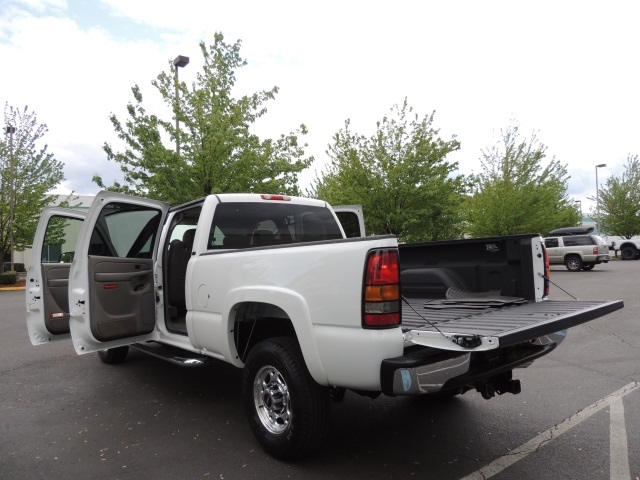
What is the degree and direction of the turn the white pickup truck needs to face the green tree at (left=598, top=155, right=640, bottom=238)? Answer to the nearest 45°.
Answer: approximately 90° to its right

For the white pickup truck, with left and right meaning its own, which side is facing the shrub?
front

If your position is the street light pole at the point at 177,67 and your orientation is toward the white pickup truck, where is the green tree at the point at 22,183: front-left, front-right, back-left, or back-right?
back-right

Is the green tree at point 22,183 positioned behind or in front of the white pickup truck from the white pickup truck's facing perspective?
in front

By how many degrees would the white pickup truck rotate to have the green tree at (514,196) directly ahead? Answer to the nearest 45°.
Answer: approximately 90° to its right

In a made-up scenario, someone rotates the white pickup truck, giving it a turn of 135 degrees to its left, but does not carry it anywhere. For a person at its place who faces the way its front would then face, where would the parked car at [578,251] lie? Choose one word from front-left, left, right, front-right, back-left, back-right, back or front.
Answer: back-left

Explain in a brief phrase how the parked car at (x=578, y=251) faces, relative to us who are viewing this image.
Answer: facing away from the viewer and to the left of the viewer

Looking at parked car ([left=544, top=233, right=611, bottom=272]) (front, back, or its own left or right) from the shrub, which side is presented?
left

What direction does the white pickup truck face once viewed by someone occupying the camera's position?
facing away from the viewer and to the left of the viewer
